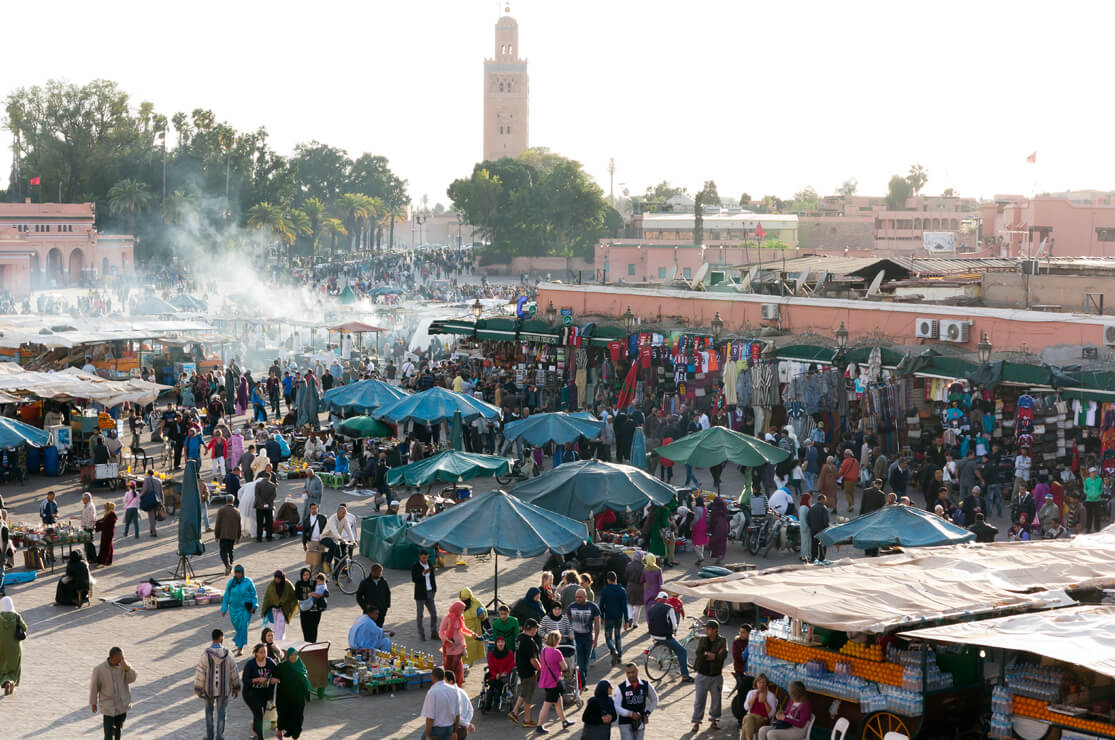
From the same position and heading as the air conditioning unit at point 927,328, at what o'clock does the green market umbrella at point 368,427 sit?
The green market umbrella is roughly at 1 o'clock from the air conditioning unit.

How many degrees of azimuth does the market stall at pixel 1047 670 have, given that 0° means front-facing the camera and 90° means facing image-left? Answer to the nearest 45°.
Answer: approximately 45°

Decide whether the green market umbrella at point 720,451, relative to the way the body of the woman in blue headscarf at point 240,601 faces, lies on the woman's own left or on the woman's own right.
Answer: on the woman's own left

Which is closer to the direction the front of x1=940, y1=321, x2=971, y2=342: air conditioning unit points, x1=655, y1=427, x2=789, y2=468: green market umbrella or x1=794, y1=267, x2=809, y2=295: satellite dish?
the green market umbrella

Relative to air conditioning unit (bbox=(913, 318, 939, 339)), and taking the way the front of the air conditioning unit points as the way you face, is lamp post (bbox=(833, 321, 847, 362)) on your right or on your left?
on your right

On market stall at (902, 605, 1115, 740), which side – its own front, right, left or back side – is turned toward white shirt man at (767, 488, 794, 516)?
right

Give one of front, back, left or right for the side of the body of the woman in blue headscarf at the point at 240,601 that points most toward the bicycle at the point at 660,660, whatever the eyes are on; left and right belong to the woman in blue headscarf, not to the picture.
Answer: left

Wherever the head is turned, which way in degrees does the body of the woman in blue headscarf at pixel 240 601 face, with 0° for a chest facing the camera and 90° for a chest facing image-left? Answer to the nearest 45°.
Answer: approximately 0°

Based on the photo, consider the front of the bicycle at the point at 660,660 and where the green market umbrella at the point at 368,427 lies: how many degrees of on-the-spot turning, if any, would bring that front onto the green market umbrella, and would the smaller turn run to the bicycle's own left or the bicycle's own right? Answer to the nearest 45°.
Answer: approximately 90° to the bicycle's own left

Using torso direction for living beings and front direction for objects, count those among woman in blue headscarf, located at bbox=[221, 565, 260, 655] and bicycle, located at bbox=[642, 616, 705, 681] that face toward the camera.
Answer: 1
